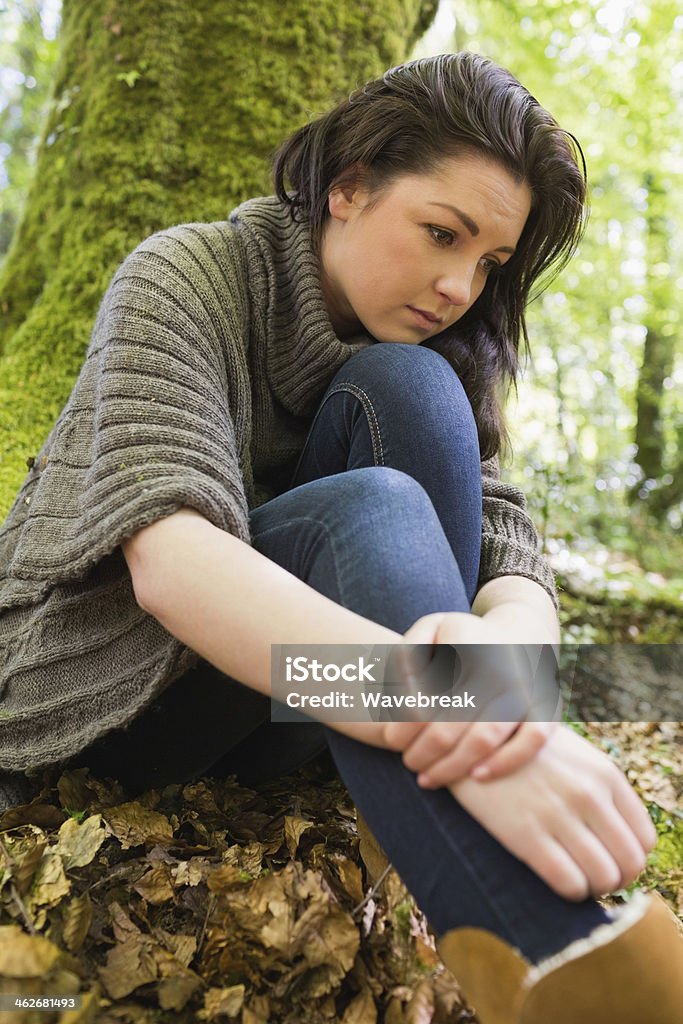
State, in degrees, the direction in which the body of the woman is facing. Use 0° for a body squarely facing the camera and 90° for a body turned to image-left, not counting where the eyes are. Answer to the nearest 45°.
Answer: approximately 315°

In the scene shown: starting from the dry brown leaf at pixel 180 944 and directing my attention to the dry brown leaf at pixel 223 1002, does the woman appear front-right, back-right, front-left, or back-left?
back-left

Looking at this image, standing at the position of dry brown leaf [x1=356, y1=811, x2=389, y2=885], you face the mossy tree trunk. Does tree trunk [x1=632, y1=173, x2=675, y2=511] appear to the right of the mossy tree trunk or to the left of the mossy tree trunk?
right

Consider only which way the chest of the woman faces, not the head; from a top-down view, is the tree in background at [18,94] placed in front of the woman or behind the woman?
behind

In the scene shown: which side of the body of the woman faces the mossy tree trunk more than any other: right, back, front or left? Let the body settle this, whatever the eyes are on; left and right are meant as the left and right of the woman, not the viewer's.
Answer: back

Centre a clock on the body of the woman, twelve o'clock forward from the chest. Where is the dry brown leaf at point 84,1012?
The dry brown leaf is roughly at 2 o'clock from the woman.
